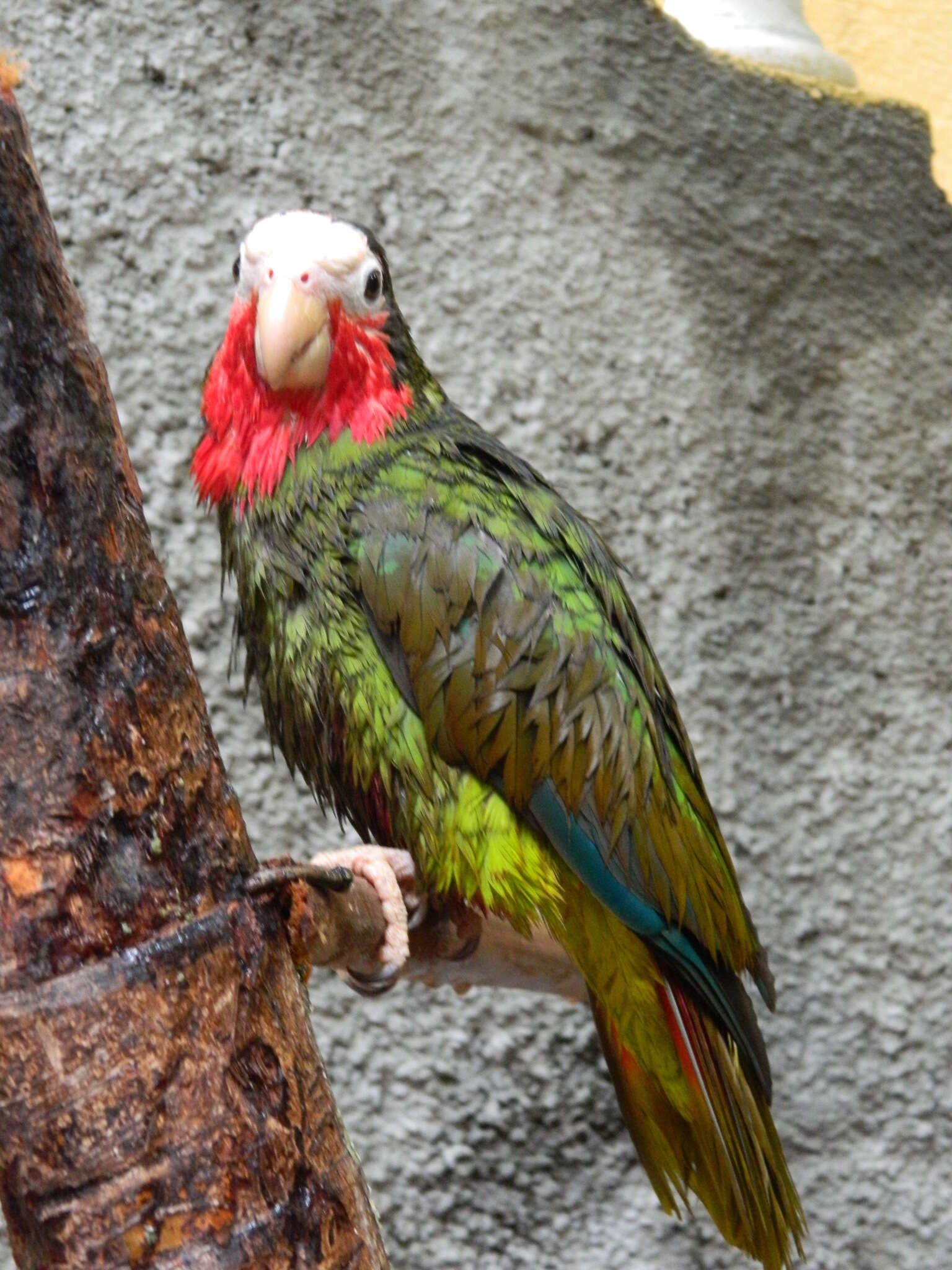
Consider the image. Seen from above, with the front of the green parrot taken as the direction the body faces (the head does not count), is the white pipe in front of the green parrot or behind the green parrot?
behind
